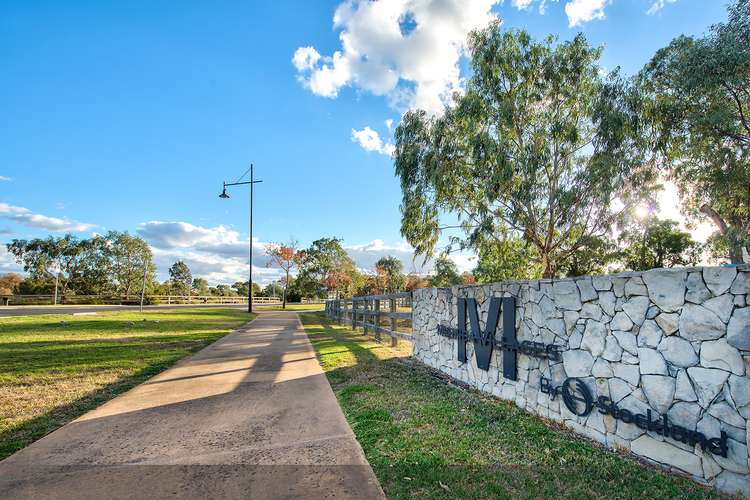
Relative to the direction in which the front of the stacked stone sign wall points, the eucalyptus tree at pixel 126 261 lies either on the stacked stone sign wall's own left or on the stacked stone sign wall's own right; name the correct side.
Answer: on the stacked stone sign wall's own right

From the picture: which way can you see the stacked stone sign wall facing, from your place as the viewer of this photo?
facing the viewer and to the left of the viewer

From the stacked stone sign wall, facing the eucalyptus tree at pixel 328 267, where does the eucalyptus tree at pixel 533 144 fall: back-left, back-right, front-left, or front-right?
front-right

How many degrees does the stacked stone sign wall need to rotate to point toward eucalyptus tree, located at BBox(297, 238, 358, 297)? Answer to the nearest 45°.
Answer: approximately 90° to its right

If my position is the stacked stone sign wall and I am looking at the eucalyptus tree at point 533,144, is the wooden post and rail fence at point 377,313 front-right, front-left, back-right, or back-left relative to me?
front-left

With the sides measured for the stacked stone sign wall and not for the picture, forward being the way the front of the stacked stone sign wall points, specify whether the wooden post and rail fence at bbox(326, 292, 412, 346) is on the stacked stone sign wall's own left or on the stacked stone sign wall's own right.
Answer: on the stacked stone sign wall's own right

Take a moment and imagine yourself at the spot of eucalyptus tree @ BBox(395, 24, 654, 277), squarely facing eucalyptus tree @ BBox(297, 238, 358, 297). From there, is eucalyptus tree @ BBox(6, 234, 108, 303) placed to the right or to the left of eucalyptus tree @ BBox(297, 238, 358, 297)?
left

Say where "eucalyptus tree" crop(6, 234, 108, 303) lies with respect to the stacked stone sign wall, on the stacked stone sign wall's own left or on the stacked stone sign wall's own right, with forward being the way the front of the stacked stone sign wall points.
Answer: on the stacked stone sign wall's own right

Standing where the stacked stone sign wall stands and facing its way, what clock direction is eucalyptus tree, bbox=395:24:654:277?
The eucalyptus tree is roughly at 4 o'clock from the stacked stone sign wall.

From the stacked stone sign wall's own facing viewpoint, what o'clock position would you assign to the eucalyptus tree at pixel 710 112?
The eucalyptus tree is roughly at 5 o'clock from the stacked stone sign wall.
